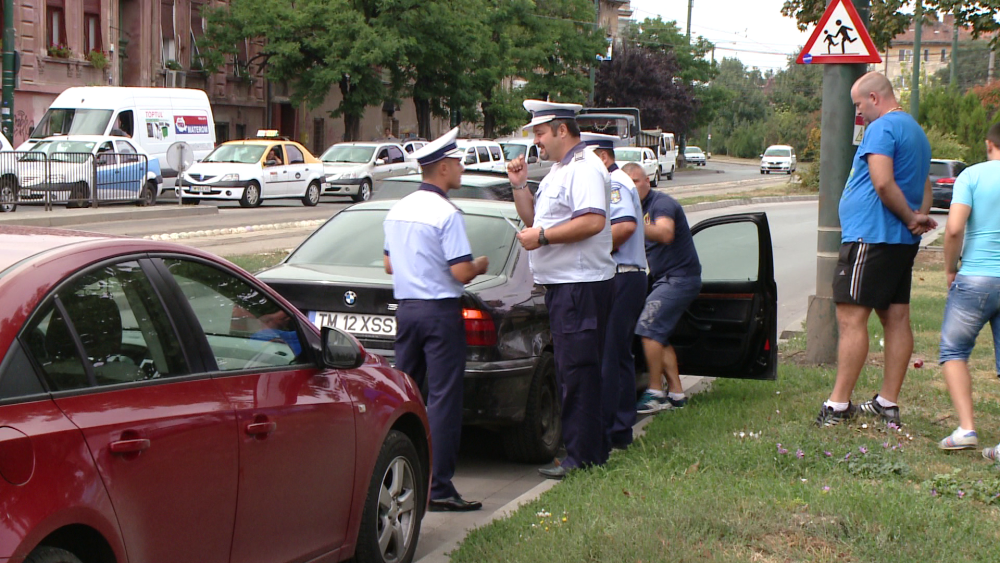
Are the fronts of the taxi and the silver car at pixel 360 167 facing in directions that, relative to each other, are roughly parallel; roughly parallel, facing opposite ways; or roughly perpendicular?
roughly parallel

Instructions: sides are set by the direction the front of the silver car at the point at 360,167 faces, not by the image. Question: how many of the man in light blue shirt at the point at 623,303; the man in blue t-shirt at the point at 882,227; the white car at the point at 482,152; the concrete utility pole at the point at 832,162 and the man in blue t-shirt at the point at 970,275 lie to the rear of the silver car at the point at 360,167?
1

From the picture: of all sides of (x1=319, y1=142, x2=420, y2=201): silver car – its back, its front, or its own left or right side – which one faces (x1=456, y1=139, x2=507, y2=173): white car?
back

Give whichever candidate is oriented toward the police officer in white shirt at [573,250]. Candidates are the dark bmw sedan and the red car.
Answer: the red car

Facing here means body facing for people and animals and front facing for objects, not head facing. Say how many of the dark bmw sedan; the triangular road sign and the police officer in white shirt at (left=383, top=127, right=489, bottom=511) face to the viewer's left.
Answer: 0

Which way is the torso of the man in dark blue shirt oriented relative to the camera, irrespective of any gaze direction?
to the viewer's left

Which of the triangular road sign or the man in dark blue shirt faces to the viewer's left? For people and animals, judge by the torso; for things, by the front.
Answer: the man in dark blue shirt

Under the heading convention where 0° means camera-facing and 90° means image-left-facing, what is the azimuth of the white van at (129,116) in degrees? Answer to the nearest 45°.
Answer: approximately 45°

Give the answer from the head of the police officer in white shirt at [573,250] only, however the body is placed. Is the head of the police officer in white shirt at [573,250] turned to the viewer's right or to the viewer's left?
to the viewer's left

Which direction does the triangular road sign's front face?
toward the camera

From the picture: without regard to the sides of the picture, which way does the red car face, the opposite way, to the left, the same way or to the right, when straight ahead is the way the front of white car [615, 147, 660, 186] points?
the opposite way

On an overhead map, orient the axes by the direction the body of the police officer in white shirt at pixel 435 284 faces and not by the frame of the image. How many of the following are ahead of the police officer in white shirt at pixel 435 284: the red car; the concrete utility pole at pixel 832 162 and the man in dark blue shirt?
2

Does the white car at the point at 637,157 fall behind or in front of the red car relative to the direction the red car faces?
in front

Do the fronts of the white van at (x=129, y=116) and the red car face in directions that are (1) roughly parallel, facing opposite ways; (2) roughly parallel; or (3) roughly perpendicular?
roughly parallel, facing opposite ways

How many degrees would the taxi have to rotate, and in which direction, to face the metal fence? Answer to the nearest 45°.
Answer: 0° — it already faces it

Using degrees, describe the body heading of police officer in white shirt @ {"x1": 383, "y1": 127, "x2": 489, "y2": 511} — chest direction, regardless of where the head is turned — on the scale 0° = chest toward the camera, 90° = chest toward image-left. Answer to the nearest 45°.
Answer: approximately 225°

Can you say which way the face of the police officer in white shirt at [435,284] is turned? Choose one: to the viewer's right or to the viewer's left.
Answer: to the viewer's right
